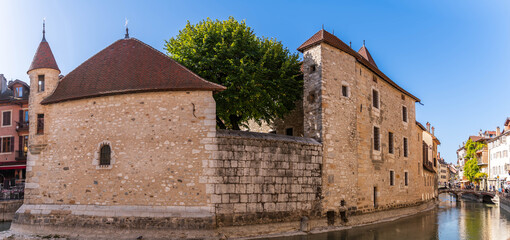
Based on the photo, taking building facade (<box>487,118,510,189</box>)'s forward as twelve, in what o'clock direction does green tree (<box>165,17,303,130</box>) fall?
The green tree is roughly at 11 o'clock from the building facade.

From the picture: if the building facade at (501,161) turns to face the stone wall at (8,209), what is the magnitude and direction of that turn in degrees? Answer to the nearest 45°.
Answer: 0° — it already faces it

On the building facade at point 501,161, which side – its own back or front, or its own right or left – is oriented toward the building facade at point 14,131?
front

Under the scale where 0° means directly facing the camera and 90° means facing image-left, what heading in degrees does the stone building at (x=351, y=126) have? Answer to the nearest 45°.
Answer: approximately 315°

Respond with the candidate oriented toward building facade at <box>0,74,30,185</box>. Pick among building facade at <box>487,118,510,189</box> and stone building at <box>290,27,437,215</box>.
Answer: building facade at <box>487,118,510,189</box>

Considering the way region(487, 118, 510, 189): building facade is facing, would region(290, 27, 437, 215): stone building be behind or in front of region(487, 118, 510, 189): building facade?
in front

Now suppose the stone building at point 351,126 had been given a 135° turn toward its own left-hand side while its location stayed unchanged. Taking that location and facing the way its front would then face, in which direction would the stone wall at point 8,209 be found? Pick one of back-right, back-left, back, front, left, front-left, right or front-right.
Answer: left

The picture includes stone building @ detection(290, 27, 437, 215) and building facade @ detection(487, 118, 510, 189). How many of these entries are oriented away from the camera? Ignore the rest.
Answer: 0

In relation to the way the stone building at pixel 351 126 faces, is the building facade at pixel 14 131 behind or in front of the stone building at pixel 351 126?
behind

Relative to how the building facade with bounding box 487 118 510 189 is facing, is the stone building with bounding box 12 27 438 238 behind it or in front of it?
in front
